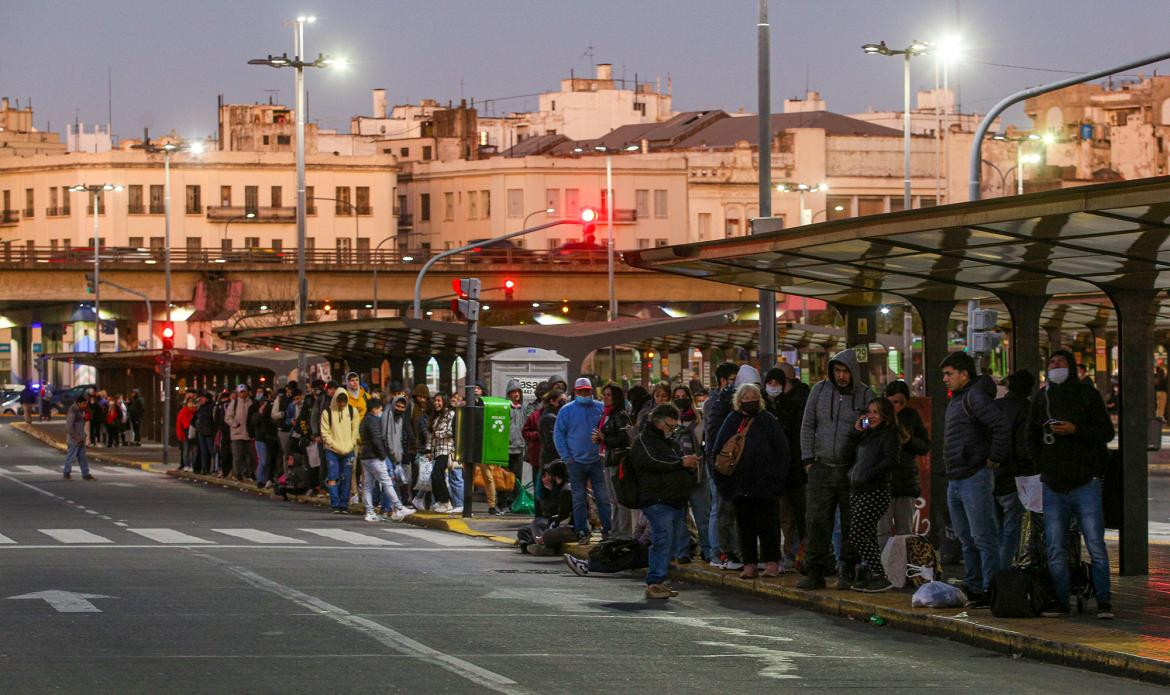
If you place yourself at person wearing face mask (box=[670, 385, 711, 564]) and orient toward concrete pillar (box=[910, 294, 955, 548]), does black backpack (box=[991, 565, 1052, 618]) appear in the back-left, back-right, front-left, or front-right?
front-right

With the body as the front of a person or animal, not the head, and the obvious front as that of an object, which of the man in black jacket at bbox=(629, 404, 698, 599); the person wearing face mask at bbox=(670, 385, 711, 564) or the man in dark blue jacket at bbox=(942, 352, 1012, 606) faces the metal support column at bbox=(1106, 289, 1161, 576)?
the man in black jacket at bbox=(629, 404, 698, 599)

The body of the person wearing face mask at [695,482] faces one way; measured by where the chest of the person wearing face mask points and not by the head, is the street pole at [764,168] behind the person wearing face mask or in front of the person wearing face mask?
behind

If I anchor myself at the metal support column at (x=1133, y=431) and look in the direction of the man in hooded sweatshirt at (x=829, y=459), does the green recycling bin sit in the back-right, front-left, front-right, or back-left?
front-right

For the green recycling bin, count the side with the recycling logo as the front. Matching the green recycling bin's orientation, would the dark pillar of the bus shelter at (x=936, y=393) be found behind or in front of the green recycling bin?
in front

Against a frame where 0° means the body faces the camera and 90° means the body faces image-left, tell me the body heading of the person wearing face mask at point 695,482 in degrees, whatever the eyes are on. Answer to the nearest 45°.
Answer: approximately 45°

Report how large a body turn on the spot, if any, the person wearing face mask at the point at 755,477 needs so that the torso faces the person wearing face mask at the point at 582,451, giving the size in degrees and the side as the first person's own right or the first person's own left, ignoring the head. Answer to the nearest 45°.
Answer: approximately 135° to the first person's own right

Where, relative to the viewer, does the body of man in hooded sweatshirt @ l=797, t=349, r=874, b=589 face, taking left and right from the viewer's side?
facing the viewer

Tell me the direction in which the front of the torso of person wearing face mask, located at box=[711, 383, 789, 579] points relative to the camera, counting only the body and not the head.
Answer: toward the camera
